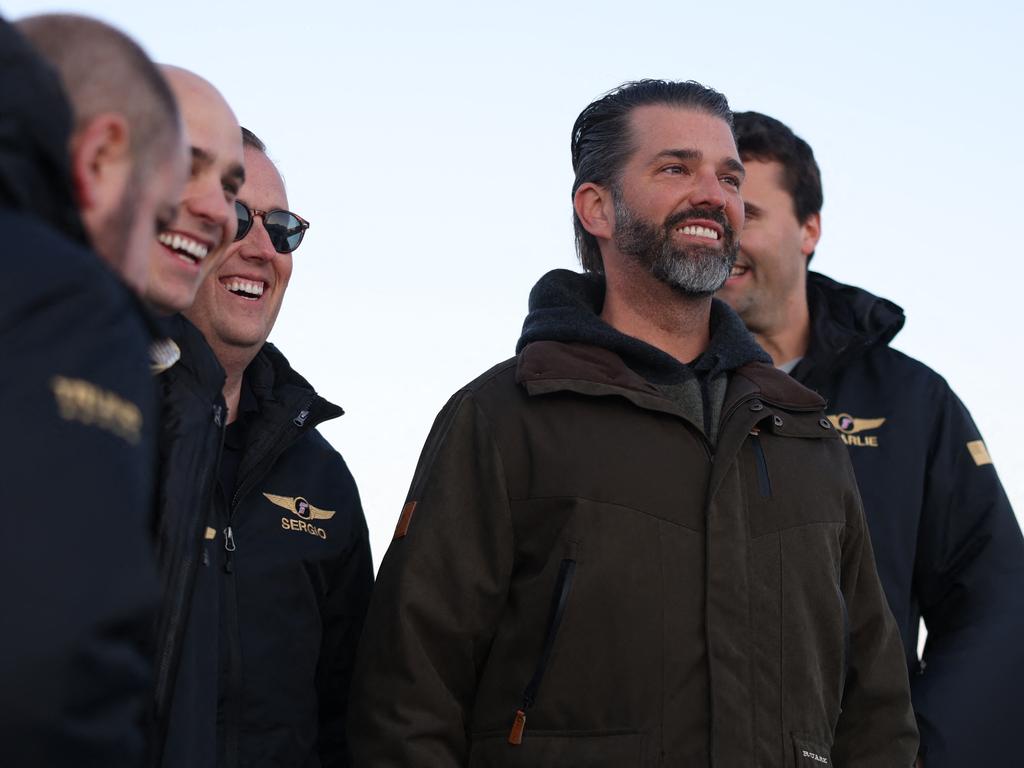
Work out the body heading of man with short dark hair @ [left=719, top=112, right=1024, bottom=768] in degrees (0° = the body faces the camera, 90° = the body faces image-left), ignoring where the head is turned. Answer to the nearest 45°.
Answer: approximately 45°

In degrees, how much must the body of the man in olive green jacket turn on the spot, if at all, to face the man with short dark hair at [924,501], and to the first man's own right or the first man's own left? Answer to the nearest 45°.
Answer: approximately 90° to the first man's own left

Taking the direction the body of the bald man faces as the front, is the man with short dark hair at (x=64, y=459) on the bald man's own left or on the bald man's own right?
on the bald man's own right

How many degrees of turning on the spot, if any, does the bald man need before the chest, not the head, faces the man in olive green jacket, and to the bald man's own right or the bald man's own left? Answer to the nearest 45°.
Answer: approximately 90° to the bald man's own left

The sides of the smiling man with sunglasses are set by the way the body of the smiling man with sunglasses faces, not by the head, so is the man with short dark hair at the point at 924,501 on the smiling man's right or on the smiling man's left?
on the smiling man's left

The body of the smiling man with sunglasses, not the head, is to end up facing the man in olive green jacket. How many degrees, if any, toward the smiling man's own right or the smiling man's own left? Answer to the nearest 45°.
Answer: approximately 45° to the smiling man's own left

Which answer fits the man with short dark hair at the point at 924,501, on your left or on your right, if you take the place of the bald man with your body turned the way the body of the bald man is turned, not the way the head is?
on your left

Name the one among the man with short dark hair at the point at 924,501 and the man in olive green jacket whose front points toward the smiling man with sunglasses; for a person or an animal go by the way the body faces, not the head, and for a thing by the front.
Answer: the man with short dark hair

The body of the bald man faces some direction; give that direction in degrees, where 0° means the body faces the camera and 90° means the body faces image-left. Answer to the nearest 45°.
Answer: approximately 315°

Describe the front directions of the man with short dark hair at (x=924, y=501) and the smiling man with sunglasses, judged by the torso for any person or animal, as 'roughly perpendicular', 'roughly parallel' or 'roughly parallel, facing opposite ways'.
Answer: roughly perpendicular

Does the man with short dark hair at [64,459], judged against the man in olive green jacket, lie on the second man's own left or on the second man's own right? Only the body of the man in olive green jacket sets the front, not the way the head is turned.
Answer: on the second man's own right

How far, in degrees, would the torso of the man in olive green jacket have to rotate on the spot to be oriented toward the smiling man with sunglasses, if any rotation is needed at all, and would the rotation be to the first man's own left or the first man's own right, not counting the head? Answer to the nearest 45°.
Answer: approximately 135° to the first man's own right
